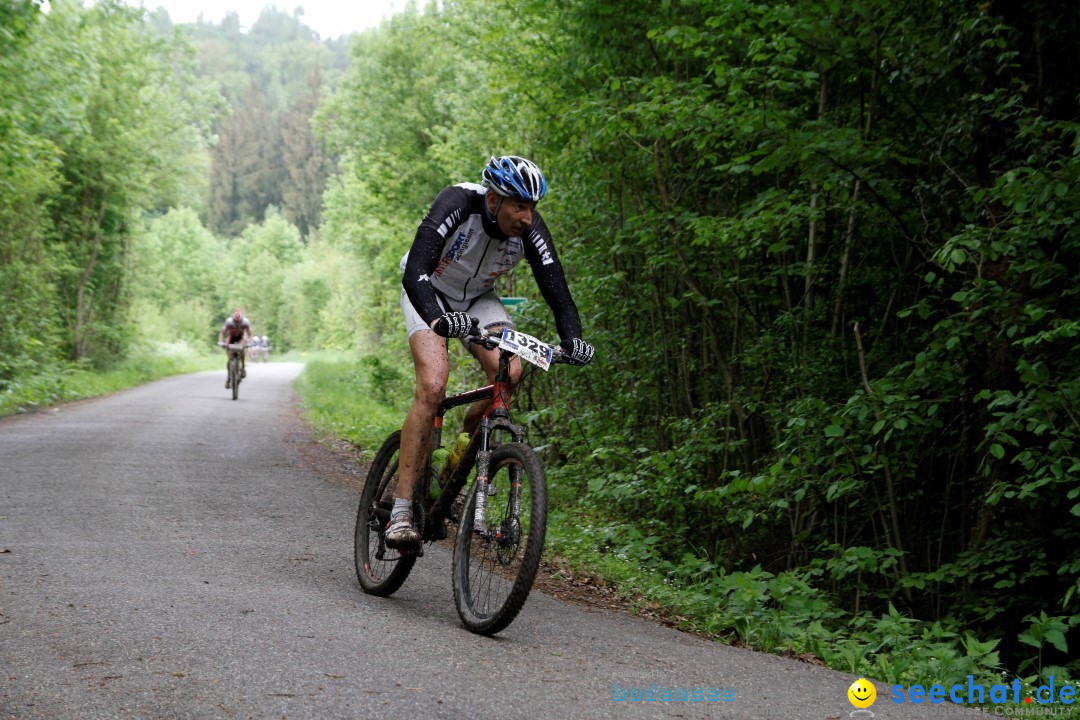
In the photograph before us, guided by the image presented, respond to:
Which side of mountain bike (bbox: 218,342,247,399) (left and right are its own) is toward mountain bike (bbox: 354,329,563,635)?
front

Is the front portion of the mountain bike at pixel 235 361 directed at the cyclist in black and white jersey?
yes

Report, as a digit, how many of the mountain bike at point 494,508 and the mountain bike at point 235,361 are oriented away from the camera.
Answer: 0

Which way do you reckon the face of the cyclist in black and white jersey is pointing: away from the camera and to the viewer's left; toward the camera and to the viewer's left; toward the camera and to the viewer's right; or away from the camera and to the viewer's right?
toward the camera and to the viewer's right

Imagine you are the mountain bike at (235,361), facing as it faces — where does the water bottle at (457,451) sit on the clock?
The water bottle is roughly at 12 o'clock from the mountain bike.

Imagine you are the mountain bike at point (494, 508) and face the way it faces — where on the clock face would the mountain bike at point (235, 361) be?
the mountain bike at point (235, 361) is roughly at 7 o'clock from the mountain bike at point (494, 508).

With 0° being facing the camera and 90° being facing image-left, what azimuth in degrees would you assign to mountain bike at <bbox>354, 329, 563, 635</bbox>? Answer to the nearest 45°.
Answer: approximately 315°

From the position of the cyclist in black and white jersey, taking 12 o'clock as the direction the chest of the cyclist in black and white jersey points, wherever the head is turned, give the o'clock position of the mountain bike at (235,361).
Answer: The mountain bike is roughly at 7 o'clock from the cyclist in black and white jersey.

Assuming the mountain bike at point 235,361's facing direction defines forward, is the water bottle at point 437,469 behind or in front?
in front
